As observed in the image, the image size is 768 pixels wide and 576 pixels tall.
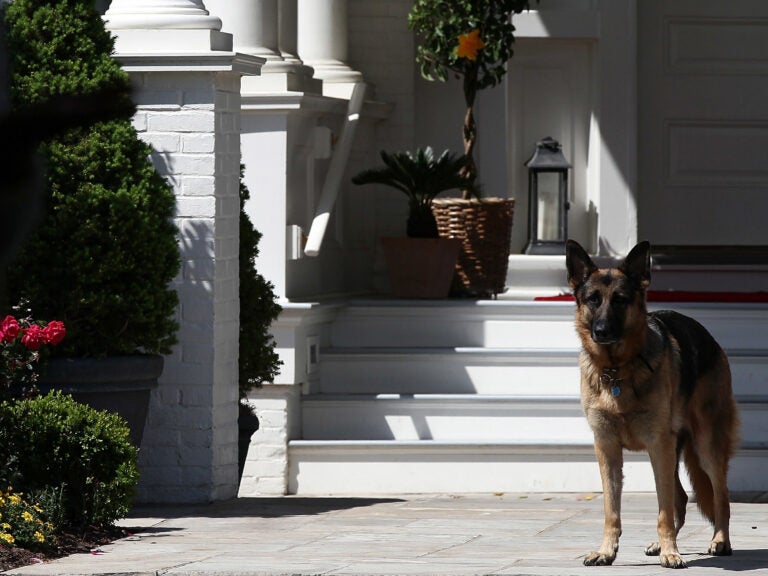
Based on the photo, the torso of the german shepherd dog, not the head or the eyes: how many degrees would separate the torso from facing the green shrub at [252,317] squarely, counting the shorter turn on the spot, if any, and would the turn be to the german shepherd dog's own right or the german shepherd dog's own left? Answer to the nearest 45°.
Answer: approximately 90° to the german shepherd dog's own right

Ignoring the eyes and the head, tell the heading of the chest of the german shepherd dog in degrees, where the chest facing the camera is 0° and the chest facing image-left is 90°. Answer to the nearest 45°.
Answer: approximately 45°

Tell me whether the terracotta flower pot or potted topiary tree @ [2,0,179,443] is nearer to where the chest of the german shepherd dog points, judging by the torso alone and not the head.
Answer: the potted topiary tree

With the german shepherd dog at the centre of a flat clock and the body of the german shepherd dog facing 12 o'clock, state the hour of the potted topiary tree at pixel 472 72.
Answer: The potted topiary tree is roughly at 4 o'clock from the german shepherd dog.

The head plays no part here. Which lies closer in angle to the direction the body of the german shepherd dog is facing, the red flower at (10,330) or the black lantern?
the red flower

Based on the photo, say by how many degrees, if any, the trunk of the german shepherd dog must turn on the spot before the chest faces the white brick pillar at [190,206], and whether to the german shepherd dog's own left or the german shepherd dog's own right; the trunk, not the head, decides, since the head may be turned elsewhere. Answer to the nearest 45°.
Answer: approximately 90° to the german shepherd dog's own right

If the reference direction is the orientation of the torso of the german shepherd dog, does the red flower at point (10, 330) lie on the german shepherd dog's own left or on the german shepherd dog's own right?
on the german shepherd dog's own right

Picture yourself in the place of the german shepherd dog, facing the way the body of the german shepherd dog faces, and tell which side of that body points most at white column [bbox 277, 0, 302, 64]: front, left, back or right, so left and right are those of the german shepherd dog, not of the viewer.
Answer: right

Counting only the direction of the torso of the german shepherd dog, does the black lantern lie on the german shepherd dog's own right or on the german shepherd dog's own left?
on the german shepherd dog's own right

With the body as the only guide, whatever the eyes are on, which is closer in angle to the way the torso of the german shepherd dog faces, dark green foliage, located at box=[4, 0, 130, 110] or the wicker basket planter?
the dark green foliage

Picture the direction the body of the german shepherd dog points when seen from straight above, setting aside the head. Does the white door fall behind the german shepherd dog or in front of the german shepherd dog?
behind

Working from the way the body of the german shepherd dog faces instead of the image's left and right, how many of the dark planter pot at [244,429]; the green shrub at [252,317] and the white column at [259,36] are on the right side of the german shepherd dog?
3

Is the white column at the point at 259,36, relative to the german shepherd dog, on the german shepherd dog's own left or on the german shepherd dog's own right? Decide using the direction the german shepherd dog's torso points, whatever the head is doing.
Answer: on the german shepherd dog's own right
